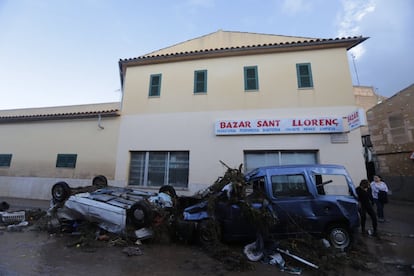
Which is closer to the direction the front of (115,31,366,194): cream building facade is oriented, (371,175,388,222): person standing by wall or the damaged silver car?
the damaged silver car

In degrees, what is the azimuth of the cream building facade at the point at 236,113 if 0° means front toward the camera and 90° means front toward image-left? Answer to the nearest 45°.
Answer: approximately 0°

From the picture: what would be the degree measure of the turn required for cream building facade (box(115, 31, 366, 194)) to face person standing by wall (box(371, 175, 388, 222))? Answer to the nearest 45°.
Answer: approximately 90° to its left

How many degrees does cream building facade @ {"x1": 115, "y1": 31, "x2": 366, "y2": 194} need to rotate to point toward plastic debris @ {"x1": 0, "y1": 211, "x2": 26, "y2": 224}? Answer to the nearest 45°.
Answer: approximately 90° to its right
